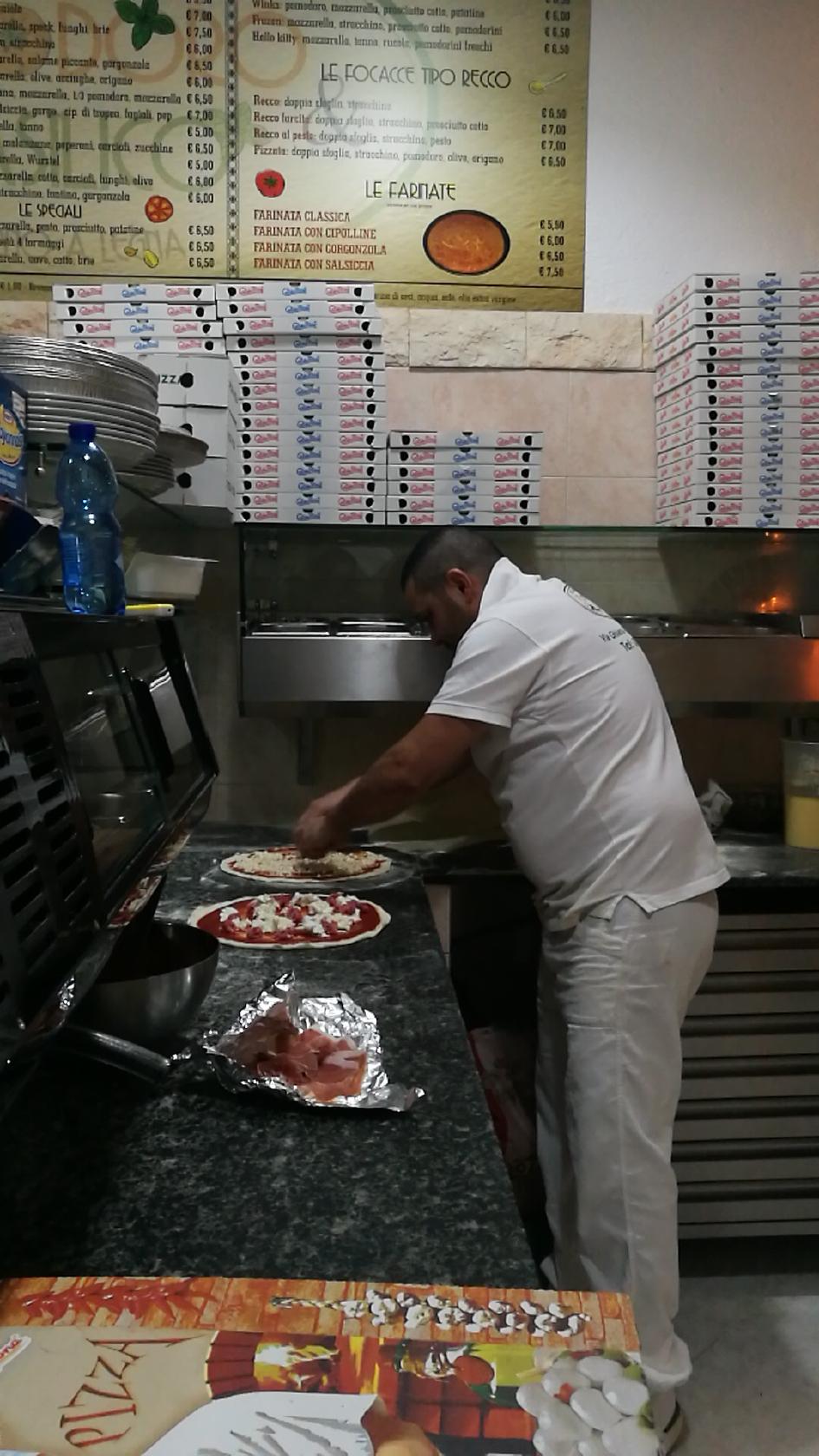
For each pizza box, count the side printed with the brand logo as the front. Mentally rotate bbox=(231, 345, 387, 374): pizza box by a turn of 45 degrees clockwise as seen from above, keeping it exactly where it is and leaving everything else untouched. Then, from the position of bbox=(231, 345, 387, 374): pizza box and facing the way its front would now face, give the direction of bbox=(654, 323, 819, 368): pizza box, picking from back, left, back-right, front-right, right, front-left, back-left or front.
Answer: back-left

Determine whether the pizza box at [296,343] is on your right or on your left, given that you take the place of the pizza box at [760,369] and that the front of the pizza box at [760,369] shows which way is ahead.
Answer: on your right

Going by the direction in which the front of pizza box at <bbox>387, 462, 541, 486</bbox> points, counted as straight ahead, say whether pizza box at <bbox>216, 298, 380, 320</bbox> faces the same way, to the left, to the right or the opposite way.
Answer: the same way

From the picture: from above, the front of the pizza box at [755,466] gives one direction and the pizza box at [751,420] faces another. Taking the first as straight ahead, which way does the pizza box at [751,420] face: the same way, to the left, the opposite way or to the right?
the same way

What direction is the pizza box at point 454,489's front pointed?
toward the camera

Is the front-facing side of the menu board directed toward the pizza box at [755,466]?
no

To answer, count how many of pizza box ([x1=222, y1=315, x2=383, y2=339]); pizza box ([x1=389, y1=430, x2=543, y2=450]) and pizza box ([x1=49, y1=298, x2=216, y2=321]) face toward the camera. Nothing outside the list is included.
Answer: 3

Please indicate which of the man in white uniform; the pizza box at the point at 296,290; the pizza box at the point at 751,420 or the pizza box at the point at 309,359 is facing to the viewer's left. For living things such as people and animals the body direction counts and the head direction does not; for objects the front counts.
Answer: the man in white uniform

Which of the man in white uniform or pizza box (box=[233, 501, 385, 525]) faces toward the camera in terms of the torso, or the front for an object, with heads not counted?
the pizza box

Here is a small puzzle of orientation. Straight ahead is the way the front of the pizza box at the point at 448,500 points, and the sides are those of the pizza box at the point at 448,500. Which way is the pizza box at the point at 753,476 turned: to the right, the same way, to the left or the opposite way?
the same way

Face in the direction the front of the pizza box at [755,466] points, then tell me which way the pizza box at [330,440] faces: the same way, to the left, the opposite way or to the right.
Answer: the same way

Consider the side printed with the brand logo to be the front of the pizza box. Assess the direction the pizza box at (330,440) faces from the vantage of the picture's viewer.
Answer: facing the viewer

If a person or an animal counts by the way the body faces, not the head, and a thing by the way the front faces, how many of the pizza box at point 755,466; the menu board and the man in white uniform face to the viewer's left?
1

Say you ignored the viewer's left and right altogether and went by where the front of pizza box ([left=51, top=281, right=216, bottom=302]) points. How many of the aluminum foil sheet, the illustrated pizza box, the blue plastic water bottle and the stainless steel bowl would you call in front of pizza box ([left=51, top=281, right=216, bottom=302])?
4

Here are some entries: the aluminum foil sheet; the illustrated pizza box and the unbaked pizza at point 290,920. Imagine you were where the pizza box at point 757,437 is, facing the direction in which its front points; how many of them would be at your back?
0

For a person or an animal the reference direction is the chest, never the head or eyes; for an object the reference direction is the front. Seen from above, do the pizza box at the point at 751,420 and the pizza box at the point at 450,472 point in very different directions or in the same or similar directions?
same or similar directions

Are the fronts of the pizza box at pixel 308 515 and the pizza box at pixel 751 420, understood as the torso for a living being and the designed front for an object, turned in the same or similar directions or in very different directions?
same or similar directions

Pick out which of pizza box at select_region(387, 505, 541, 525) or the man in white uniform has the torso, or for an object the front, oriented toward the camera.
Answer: the pizza box
